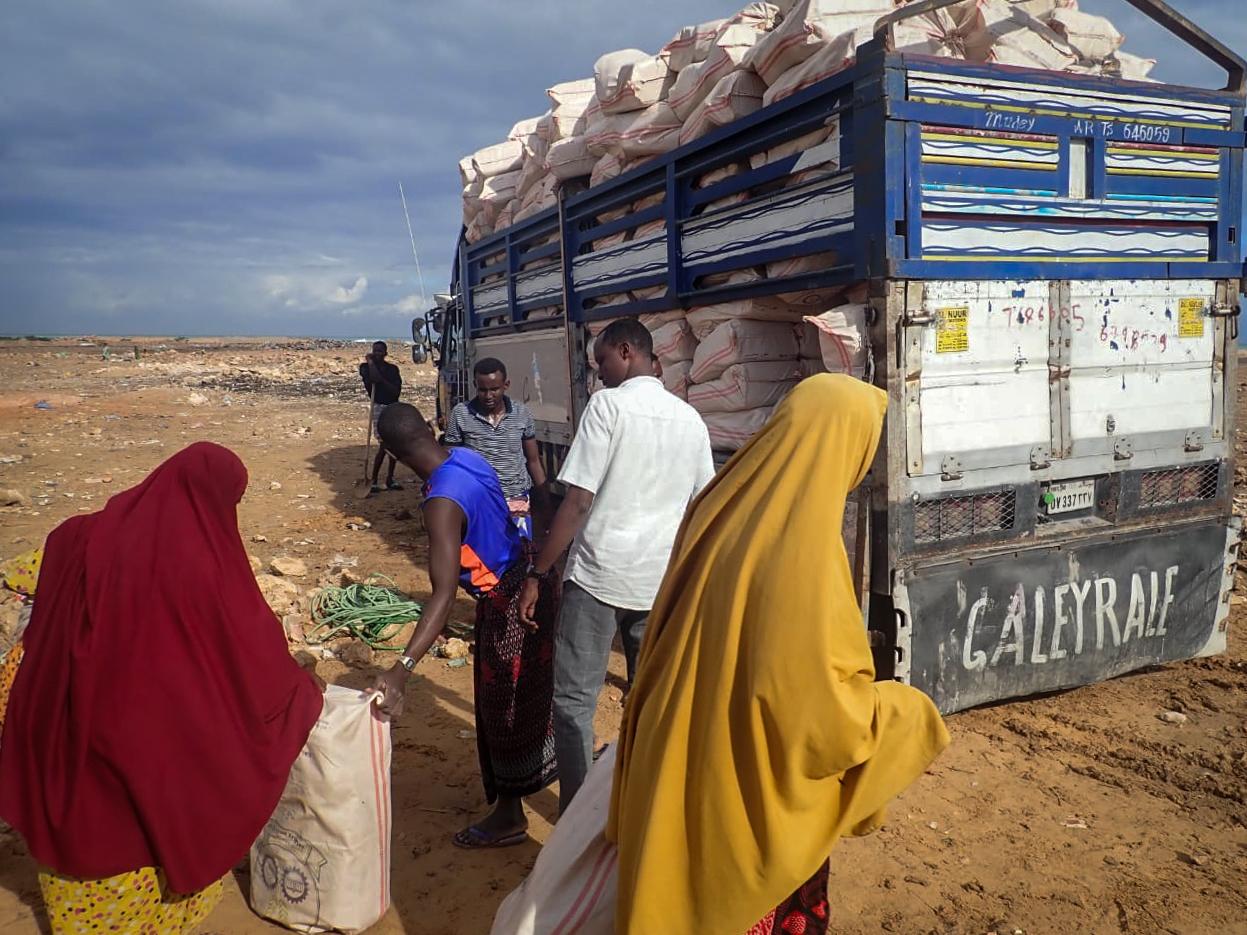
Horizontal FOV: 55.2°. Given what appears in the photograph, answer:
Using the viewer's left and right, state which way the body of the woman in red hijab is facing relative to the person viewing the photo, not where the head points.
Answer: facing away from the viewer and to the right of the viewer

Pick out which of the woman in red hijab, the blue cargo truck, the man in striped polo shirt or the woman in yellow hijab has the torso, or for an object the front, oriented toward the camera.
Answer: the man in striped polo shirt

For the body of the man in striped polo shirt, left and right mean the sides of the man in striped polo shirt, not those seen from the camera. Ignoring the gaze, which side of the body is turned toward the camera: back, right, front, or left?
front

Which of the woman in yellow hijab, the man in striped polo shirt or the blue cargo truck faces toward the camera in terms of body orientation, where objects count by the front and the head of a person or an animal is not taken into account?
the man in striped polo shirt

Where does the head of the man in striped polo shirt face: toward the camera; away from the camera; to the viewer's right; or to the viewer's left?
toward the camera

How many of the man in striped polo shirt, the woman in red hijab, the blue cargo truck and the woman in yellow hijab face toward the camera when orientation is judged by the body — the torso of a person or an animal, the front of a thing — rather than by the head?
1

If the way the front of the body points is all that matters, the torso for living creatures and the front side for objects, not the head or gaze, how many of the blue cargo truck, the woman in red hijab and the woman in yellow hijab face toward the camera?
0

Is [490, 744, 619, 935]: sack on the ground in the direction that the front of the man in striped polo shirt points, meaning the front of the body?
yes

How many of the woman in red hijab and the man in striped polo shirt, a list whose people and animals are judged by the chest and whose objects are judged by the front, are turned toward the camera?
1

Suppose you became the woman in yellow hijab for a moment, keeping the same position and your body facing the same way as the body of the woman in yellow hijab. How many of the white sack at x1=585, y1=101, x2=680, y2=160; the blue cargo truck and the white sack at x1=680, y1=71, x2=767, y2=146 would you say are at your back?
0

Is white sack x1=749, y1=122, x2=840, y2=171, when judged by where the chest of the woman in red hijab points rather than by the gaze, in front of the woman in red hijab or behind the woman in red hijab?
in front

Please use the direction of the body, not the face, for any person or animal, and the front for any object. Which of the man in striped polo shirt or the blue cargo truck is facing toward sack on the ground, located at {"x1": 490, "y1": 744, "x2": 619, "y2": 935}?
the man in striped polo shirt

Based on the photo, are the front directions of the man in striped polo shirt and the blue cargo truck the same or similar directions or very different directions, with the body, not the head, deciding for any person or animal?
very different directions

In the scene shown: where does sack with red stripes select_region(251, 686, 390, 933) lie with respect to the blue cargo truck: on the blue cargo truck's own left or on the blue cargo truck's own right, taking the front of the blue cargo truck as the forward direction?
on the blue cargo truck's own left

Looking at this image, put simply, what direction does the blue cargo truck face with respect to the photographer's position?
facing away from the viewer and to the left of the viewer

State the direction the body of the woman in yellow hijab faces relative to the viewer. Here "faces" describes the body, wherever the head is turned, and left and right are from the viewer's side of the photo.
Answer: facing away from the viewer and to the right of the viewer

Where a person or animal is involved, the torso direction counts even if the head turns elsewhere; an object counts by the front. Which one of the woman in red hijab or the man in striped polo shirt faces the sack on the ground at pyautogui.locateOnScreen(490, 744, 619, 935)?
the man in striped polo shirt
